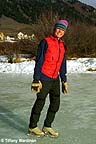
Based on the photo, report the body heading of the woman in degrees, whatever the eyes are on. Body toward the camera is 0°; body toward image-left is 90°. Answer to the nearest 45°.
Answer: approximately 315°
